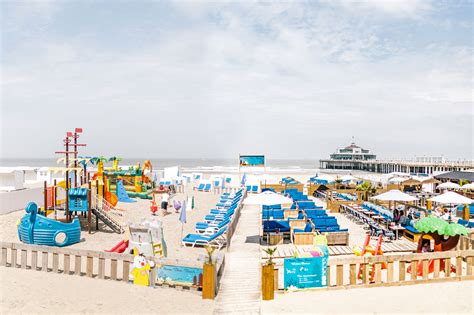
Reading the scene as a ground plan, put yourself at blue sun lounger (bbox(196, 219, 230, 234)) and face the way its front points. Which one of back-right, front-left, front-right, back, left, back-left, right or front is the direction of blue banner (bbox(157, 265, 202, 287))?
left

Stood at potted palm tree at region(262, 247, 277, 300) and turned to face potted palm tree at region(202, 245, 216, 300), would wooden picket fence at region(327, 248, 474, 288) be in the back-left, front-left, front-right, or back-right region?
back-right

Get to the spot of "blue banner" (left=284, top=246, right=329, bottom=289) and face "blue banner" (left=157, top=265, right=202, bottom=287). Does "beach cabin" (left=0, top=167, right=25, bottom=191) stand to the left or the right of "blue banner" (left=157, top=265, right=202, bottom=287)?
right

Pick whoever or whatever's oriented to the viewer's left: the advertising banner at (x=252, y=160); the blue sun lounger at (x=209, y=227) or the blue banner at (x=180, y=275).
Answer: the blue sun lounger

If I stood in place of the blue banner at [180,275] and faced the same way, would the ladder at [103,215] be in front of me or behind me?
behind

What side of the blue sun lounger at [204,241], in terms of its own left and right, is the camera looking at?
left

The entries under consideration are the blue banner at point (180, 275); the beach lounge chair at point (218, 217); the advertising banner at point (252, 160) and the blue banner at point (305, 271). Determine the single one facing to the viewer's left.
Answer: the beach lounge chair

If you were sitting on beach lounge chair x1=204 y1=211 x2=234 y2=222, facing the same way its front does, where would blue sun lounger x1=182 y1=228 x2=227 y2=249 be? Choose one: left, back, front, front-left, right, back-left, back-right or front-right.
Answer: left

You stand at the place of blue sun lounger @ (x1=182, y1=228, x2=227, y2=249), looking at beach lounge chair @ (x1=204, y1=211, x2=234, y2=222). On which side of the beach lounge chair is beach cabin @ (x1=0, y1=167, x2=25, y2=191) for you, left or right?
left

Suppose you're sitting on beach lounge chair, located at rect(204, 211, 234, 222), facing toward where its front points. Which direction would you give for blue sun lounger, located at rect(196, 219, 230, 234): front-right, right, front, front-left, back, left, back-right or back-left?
left

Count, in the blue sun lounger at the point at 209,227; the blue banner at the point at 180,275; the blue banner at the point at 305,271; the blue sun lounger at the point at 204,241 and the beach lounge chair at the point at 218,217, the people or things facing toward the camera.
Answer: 2

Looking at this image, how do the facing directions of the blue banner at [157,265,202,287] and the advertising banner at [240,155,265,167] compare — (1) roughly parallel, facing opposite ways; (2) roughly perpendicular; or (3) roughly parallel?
roughly parallel

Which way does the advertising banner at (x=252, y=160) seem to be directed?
toward the camera

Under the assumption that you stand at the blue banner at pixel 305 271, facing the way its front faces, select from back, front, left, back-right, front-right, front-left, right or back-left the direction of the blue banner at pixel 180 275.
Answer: right
